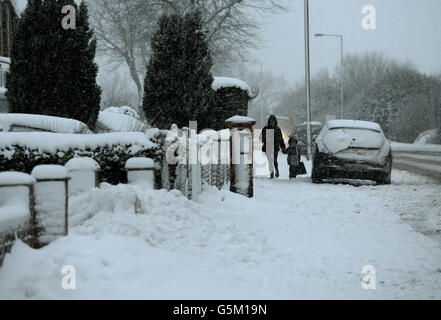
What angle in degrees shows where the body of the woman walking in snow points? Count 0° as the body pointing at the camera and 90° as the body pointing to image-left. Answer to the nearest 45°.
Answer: approximately 0°

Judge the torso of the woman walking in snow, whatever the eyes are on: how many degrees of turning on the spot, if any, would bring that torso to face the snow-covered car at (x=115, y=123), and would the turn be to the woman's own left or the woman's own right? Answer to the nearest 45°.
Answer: approximately 45° to the woman's own right

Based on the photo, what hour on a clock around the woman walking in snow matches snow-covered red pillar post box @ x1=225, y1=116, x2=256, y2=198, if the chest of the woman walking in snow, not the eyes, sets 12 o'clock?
The snow-covered red pillar post box is roughly at 12 o'clock from the woman walking in snow.
